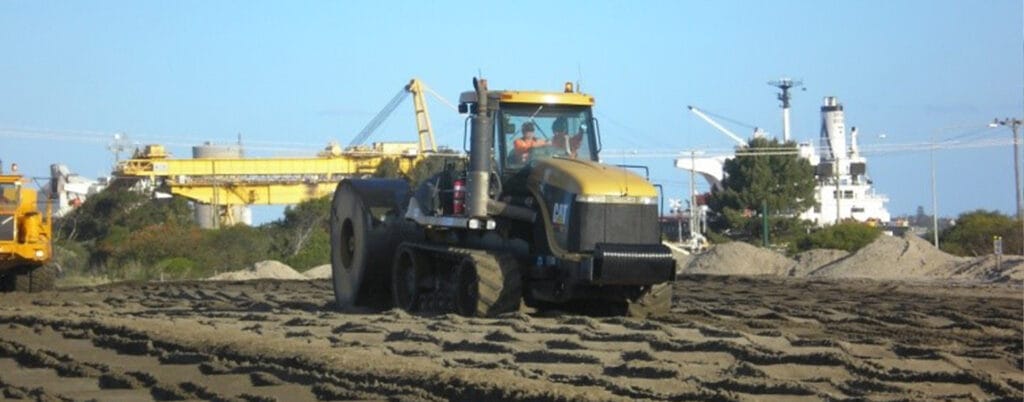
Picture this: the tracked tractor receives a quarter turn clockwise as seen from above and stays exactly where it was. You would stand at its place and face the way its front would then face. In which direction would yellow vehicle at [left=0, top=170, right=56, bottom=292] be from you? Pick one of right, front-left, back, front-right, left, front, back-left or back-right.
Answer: right

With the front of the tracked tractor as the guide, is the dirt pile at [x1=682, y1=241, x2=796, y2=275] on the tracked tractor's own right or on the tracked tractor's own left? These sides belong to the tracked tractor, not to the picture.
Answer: on the tracked tractor's own left

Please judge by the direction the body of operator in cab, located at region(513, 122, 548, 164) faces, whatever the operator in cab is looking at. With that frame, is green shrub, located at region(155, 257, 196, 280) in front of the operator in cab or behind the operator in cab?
behind

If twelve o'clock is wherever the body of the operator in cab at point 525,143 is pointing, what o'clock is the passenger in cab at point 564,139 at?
the passenger in cab at point 564,139 is roughly at 10 o'clock from the operator in cab at point 525,143.

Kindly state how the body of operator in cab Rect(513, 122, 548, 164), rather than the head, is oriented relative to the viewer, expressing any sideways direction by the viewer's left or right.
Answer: facing the viewer and to the right of the viewer

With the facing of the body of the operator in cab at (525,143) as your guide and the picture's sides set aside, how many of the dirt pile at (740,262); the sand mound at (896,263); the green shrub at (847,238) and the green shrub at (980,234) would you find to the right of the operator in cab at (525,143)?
0

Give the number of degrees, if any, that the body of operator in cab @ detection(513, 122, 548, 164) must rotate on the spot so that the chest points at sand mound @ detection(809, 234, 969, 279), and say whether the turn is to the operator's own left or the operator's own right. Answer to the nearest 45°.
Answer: approximately 90° to the operator's own left

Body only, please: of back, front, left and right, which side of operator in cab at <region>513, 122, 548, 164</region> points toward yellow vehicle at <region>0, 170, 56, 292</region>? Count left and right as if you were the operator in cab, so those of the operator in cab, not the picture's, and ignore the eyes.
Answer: back

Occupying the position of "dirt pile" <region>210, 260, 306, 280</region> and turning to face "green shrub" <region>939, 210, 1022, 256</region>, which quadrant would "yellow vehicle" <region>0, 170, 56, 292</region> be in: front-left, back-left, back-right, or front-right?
back-right

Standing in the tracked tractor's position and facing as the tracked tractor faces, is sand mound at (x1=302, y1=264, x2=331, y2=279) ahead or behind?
behind

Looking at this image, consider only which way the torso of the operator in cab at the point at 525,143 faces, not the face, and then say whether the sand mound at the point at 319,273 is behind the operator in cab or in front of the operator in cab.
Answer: behind

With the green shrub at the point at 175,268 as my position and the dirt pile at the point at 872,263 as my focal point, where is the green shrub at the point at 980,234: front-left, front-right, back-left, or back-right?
front-left

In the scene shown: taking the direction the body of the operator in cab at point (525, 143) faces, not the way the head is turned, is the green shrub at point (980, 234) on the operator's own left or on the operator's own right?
on the operator's own left

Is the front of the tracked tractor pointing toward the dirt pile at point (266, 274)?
no
